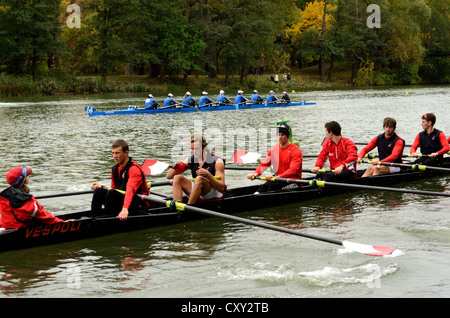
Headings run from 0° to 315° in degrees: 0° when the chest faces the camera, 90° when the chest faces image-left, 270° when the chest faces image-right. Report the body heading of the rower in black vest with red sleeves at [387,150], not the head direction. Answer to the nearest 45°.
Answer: approximately 45°

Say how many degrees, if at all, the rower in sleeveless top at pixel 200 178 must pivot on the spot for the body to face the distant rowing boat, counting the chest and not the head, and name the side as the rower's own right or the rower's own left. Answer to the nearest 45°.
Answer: approximately 135° to the rower's own right

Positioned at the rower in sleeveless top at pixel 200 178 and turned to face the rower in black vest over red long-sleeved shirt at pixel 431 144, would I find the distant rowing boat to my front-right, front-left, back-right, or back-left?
front-left

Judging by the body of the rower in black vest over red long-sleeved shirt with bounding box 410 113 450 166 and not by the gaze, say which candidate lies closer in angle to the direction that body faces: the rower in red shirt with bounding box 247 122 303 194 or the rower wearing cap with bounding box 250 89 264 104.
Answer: the rower in red shirt

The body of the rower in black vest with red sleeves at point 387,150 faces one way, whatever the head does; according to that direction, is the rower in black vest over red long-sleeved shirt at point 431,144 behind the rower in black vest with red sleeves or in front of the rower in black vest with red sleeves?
behind

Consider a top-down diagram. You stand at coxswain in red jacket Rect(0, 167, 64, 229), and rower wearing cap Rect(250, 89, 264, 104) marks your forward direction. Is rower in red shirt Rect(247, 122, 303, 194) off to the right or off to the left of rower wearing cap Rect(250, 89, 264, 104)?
right

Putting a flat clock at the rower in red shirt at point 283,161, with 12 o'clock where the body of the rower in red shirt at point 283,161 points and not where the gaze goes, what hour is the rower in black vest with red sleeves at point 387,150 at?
the rower in black vest with red sleeves at point 387,150 is roughly at 6 o'clock from the rower in red shirt at point 283,161.

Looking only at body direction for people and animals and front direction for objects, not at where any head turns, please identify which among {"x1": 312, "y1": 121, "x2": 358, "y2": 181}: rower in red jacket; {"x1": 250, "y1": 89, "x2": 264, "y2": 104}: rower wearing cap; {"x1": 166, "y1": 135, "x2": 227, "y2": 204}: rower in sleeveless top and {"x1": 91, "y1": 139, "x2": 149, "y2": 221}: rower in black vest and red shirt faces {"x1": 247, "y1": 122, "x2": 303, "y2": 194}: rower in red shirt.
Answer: {"x1": 312, "y1": 121, "x2": 358, "y2": 181}: rower in red jacket

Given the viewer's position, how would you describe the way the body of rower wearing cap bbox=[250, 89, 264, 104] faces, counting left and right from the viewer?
facing away from the viewer and to the right of the viewer

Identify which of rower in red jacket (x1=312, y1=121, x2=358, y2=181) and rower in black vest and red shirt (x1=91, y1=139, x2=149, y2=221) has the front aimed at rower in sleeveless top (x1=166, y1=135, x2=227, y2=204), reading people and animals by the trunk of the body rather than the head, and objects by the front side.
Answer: rower in red jacket (x1=312, y1=121, x2=358, y2=181)

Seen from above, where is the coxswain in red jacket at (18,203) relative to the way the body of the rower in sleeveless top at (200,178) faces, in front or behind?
in front
